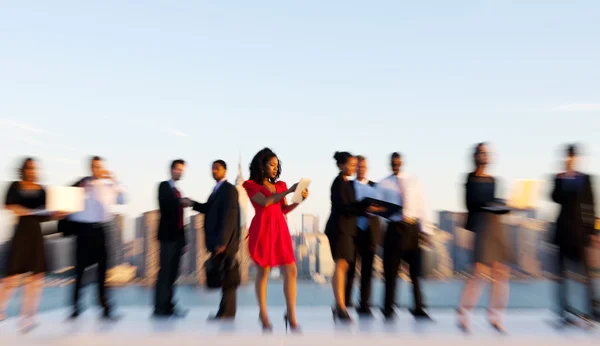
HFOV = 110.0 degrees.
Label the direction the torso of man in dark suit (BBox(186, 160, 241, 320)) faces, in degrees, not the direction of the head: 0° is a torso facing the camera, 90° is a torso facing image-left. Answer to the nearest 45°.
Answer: approximately 90°

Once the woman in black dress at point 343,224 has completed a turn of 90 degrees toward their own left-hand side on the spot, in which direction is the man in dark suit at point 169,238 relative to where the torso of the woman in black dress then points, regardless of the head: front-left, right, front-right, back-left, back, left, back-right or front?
left

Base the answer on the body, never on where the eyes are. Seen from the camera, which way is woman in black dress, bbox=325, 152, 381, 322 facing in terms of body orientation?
to the viewer's right

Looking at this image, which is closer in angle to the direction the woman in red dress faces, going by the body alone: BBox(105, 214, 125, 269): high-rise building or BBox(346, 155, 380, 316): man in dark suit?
the man in dark suit

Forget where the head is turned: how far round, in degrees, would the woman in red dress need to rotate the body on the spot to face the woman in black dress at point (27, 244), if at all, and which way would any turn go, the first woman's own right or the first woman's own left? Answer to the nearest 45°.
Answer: approximately 135° to the first woman's own right

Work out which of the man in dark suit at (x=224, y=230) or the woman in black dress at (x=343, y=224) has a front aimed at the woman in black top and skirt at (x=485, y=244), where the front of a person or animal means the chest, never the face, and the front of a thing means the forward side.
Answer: the woman in black dress at (x=343, y=224)

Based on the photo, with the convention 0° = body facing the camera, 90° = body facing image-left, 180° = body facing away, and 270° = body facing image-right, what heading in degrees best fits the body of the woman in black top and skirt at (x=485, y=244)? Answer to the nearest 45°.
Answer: approximately 315°

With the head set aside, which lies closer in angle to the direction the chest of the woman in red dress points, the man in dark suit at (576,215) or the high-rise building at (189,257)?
the man in dark suit
